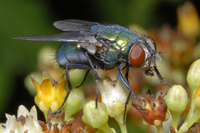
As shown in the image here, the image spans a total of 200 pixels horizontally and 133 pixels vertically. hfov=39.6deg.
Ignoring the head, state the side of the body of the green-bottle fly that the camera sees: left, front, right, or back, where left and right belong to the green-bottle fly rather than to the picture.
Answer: right

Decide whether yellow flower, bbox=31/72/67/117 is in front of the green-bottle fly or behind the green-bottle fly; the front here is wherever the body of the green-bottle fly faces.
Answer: behind

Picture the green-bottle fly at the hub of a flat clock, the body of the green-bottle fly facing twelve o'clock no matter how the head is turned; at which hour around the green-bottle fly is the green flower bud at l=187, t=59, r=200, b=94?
The green flower bud is roughly at 1 o'clock from the green-bottle fly.
